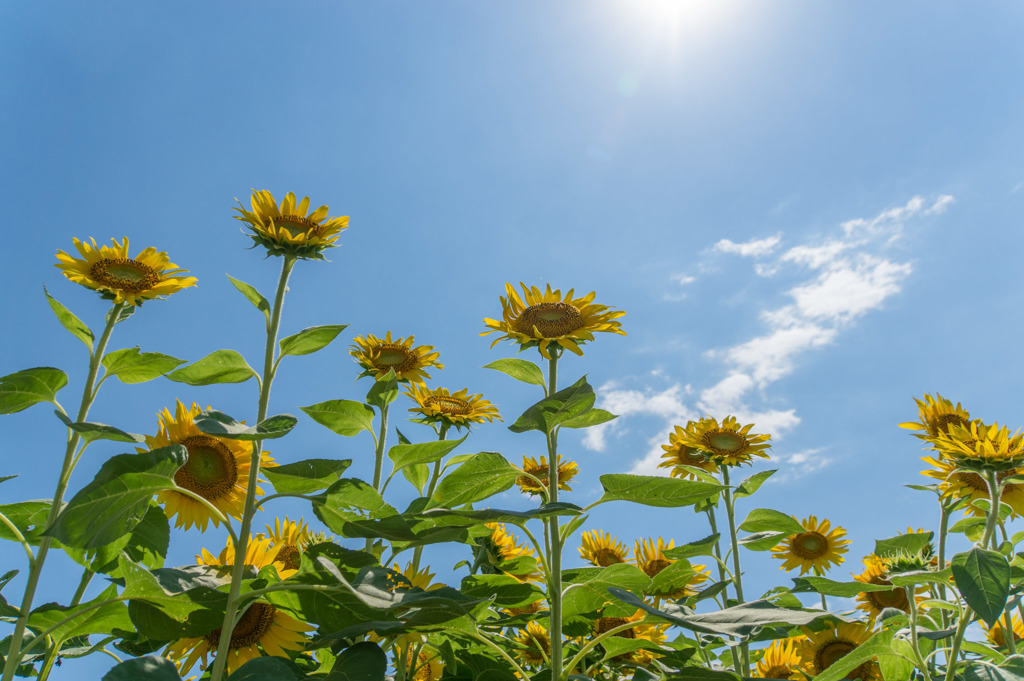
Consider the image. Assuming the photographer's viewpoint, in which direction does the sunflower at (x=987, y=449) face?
facing the viewer

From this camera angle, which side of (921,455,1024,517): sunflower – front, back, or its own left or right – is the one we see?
front

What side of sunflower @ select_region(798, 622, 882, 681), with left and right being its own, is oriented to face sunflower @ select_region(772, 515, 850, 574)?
back

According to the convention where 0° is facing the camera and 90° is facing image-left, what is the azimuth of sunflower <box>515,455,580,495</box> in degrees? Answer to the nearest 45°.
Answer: approximately 0°

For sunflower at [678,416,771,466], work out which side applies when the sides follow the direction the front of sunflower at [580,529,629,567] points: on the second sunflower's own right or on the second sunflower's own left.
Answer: on the second sunflower's own left

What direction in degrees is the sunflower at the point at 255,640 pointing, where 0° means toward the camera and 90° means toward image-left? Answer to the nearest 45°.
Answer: approximately 0°

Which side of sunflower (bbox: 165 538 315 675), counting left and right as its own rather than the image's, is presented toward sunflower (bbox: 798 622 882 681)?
left

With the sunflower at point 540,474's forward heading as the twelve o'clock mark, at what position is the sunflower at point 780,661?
the sunflower at point 780,661 is roughly at 9 o'clock from the sunflower at point 540,474.

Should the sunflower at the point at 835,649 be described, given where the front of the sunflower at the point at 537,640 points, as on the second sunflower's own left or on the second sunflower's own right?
on the second sunflower's own left

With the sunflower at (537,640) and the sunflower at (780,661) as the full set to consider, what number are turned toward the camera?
2

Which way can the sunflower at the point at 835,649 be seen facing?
toward the camera
